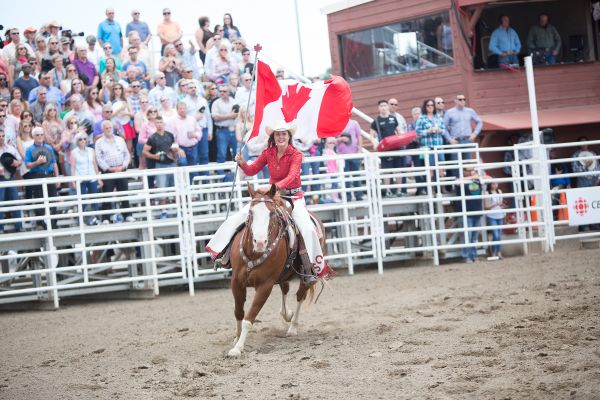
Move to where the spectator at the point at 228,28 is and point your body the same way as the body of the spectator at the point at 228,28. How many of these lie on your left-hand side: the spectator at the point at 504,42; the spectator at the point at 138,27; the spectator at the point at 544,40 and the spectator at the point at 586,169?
3

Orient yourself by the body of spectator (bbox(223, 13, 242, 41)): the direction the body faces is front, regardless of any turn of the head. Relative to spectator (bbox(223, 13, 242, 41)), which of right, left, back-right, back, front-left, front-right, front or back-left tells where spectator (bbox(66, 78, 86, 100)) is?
front-right

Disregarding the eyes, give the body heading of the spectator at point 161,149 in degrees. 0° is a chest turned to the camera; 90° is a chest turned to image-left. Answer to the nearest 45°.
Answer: approximately 0°

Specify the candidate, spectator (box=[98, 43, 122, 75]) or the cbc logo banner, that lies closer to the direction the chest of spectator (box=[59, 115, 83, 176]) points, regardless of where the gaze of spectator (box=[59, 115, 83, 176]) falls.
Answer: the cbc logo banner

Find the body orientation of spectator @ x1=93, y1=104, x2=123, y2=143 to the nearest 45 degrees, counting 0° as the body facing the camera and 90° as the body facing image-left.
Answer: approximately 0°

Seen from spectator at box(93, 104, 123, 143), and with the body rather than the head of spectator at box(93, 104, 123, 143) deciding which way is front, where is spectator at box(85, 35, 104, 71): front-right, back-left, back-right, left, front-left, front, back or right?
back
